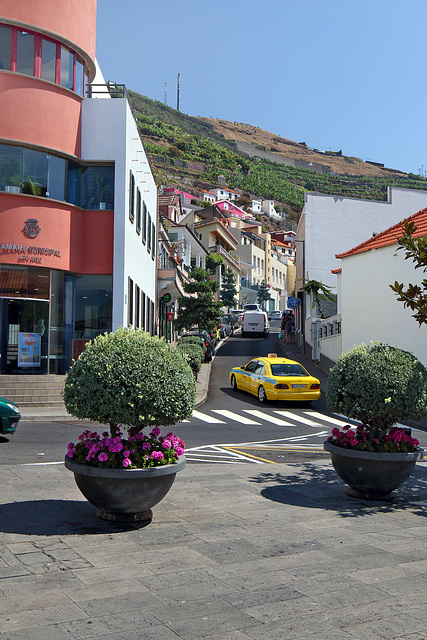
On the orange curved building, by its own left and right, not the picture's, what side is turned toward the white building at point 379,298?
left

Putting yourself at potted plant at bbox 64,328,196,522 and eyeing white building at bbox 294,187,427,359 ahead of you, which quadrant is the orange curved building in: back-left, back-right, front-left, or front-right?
front-left

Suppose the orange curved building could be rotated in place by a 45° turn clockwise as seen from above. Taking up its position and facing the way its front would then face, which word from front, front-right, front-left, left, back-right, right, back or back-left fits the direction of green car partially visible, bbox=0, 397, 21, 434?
front-left

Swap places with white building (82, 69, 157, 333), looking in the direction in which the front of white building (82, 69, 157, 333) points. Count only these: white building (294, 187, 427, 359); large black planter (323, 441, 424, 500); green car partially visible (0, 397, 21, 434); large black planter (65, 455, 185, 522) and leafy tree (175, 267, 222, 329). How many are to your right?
3

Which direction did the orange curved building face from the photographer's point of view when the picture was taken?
facing the viewer

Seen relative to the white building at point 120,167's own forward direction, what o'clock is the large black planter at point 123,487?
The large black planter is roughly at 3 o'clock from the white building.

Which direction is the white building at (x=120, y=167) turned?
to the viewer's right

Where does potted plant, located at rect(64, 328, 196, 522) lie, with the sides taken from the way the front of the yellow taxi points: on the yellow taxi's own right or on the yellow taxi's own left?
on the yellow taxi's own left

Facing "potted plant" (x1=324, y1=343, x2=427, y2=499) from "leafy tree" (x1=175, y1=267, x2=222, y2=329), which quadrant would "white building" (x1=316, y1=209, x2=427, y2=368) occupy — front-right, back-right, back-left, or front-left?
front-left
